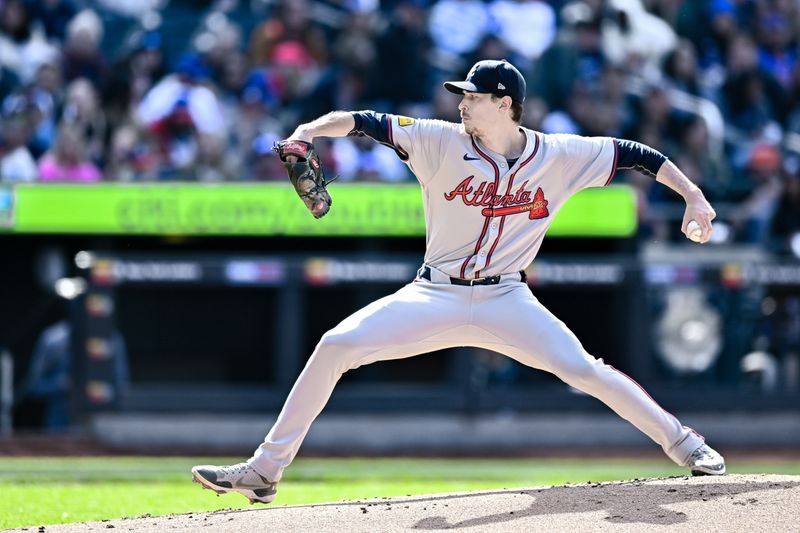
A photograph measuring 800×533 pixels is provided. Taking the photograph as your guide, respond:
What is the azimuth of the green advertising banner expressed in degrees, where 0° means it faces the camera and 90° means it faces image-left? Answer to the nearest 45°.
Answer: approximately 0°

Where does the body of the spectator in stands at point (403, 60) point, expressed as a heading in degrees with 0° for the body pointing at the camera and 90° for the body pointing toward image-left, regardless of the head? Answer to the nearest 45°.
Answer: approximately 0°

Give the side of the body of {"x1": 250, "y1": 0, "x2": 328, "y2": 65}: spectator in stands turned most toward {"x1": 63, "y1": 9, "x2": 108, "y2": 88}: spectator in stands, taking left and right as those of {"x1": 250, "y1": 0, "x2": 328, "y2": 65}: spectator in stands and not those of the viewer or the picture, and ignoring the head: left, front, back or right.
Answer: right
